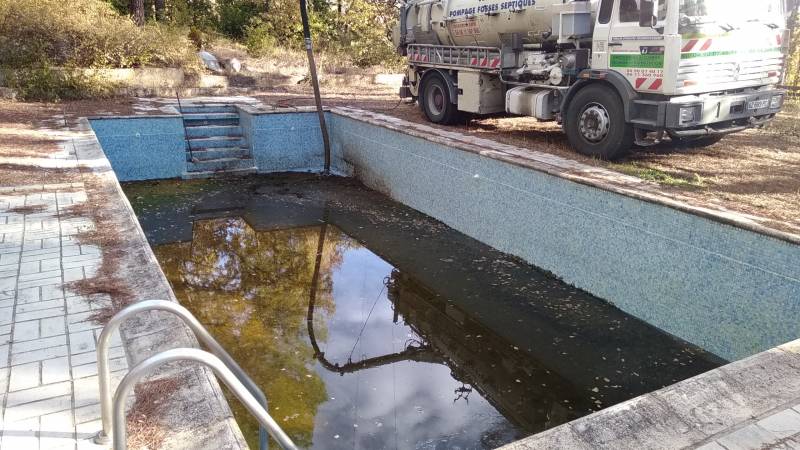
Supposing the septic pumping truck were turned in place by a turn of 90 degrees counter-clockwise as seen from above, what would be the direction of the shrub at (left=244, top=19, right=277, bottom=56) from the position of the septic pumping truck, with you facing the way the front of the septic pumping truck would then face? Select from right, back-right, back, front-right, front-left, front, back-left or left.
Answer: left

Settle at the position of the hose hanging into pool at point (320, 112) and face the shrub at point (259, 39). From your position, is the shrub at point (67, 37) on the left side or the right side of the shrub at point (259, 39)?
left

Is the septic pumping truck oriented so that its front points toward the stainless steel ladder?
no

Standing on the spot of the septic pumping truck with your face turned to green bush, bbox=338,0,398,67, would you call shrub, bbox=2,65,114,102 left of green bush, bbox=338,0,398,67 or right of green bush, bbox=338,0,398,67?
left

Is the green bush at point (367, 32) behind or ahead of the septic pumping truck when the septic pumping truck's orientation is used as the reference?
behind

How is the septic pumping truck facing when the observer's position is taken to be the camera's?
facing the viewer and to the right of the viewer

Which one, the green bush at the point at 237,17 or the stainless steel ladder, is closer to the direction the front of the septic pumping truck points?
the stainless steel ladder

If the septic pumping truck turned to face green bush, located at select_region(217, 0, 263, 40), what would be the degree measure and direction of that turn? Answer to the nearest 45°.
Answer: approximately 180°

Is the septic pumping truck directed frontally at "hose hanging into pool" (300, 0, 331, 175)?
no

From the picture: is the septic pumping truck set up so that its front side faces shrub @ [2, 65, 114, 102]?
no

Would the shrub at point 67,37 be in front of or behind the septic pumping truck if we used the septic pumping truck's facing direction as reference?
behind
